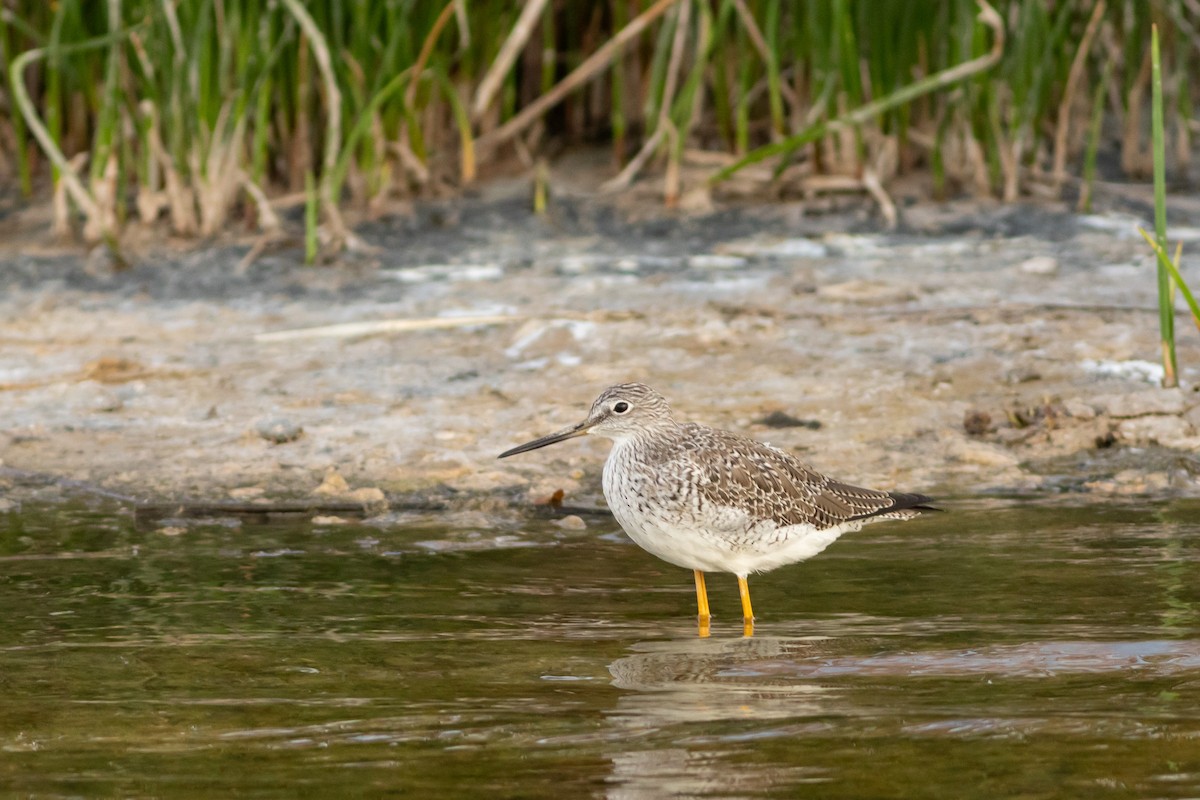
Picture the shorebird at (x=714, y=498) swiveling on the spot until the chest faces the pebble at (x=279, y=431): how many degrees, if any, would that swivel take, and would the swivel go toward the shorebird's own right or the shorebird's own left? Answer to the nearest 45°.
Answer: approximately 45° to the shorebird's own right

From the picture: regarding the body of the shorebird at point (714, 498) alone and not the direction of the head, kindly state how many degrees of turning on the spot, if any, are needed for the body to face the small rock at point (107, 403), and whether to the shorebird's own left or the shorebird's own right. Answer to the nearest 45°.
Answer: approximately 45° to the shorebird's own right

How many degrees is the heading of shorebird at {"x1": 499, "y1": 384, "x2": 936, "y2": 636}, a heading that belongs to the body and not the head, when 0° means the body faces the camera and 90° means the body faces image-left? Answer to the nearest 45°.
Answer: approximately 90°

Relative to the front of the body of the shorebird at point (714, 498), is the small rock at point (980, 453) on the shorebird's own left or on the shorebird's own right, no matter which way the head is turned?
on the shorebird's own right

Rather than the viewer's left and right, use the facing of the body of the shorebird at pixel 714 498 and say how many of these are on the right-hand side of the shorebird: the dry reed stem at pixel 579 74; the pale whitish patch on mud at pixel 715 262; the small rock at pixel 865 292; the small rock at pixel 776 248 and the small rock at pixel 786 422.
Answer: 5

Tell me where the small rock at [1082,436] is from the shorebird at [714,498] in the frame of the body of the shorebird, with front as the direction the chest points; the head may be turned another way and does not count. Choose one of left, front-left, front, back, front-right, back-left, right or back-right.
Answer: back-right

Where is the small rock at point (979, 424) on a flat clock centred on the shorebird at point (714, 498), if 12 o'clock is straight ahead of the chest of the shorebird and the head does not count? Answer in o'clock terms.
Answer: The small rock is roughly at 4 o'clock from the shorebird.

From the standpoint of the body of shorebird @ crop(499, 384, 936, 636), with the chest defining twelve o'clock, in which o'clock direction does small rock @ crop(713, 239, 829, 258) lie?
The small rock is roughly at 3 o'clock from the shorebird.

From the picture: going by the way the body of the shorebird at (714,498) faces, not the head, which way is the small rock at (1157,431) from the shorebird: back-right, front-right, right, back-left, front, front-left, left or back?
back-right

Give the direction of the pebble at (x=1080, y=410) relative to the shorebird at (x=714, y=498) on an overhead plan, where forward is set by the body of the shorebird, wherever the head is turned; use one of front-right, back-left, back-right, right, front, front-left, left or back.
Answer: back-right

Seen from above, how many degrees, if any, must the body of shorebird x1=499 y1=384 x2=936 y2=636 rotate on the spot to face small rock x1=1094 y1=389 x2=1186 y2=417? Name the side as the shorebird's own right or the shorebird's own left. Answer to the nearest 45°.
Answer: approximately 135° to the shorebird's own right

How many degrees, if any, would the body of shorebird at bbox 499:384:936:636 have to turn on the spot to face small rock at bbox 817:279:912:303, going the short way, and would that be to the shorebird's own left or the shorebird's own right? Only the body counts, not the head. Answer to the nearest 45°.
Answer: approximately 90° to the shorebird's own right

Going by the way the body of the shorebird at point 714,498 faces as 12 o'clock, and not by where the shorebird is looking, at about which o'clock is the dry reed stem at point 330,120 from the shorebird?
The dry reed stem is roughly at 2 o'clock from the shorebird.

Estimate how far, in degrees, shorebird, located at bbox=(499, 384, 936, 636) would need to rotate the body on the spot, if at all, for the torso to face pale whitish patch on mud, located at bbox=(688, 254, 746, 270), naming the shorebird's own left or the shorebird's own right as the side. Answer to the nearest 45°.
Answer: approximately 90° to the shorebird's own right

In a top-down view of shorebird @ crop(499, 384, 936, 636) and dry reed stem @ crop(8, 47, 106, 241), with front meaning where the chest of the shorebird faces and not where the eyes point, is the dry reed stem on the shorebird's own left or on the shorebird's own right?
on the shorebird's own right

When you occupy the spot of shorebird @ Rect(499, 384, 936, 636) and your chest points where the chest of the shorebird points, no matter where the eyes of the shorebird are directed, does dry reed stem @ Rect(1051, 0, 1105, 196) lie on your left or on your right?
on your right

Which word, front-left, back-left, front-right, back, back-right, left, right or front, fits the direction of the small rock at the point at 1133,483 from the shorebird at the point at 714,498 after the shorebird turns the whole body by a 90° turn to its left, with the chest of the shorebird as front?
back-left
